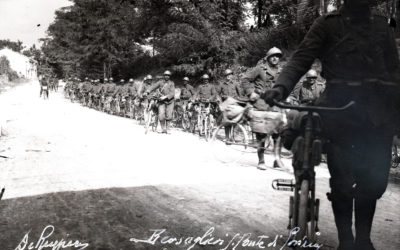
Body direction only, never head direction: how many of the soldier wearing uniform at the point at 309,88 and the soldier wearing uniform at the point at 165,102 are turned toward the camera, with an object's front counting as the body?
2

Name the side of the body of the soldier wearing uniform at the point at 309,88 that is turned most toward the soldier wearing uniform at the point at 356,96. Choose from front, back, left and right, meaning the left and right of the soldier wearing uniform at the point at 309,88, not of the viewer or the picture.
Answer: front

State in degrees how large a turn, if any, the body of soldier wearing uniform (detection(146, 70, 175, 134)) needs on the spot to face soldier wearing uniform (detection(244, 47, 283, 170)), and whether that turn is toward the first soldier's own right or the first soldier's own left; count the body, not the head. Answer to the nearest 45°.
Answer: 0° — they already face them

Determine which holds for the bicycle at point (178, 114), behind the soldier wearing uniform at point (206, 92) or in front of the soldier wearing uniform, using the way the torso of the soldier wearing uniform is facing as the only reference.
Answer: behind

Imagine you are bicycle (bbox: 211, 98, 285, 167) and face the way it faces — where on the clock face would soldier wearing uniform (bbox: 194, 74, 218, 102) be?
The soldier wearing uniform is roughly at 4 o'clock from the bicycle.

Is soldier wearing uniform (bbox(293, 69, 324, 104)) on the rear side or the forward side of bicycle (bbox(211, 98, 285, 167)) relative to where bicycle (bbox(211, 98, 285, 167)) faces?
on the rear side

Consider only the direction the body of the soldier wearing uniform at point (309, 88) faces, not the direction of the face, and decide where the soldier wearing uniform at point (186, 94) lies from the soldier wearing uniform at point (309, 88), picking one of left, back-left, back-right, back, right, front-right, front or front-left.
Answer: back-right
